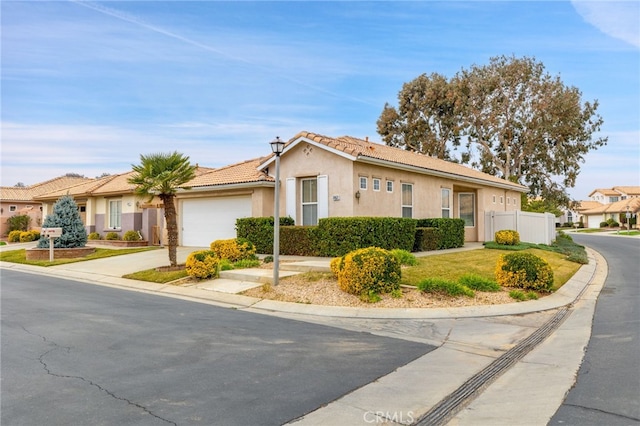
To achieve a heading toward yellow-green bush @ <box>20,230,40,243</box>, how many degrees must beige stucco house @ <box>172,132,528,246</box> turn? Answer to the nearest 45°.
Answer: approximately 90° to its right

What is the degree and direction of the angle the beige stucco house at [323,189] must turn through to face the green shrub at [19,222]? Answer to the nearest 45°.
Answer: approximately 90° to its right

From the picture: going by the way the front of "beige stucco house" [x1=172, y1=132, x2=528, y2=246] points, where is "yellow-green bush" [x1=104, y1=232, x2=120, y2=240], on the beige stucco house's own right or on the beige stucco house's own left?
on the beige stucco house's own right

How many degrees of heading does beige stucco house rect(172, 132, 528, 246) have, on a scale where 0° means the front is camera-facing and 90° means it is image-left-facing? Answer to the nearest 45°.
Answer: approximately 45°

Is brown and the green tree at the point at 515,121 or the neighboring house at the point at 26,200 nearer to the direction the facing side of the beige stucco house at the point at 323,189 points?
the neighboring house

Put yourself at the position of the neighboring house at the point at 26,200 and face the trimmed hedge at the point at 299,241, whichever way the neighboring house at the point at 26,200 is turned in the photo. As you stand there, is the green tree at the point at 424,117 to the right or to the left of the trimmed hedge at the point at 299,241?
left

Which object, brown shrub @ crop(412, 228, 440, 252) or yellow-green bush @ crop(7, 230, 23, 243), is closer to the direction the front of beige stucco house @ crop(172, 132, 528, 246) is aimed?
the yellow-green bush

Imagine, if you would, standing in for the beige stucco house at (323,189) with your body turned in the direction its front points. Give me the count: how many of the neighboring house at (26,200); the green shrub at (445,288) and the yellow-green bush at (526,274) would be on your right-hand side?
1

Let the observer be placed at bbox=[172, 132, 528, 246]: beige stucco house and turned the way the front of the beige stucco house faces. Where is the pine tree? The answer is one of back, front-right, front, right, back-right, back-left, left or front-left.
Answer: front-right
